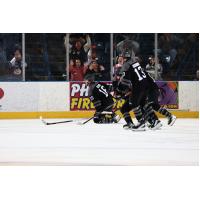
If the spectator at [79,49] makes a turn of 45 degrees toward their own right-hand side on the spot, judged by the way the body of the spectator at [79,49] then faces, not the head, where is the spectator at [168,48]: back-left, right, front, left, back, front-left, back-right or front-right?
back-left

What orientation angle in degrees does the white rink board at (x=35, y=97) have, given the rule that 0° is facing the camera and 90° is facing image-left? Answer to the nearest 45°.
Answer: approximately 0°

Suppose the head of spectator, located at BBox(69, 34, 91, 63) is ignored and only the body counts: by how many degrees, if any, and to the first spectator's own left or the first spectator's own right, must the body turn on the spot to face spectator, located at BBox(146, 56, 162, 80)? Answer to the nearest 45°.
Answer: approximately 90° to the first spectator's own left

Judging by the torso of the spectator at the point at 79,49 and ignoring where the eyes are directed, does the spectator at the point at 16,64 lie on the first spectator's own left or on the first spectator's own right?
on the first spectator's own right

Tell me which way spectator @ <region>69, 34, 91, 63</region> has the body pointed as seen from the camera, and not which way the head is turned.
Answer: toward the camera

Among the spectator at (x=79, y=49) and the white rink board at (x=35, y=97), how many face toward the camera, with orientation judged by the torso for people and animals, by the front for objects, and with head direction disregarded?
2

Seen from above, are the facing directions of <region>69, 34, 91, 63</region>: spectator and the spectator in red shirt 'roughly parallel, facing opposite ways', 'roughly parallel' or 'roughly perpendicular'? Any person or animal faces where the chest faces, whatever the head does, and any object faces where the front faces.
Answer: roughly parallel

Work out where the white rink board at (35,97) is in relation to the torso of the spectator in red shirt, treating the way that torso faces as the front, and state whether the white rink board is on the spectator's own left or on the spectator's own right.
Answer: on the spectator's own right

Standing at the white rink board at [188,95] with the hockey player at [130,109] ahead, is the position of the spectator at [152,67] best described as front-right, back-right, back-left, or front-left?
front-right

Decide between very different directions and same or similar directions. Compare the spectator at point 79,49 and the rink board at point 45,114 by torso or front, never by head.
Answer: same or similar directions
